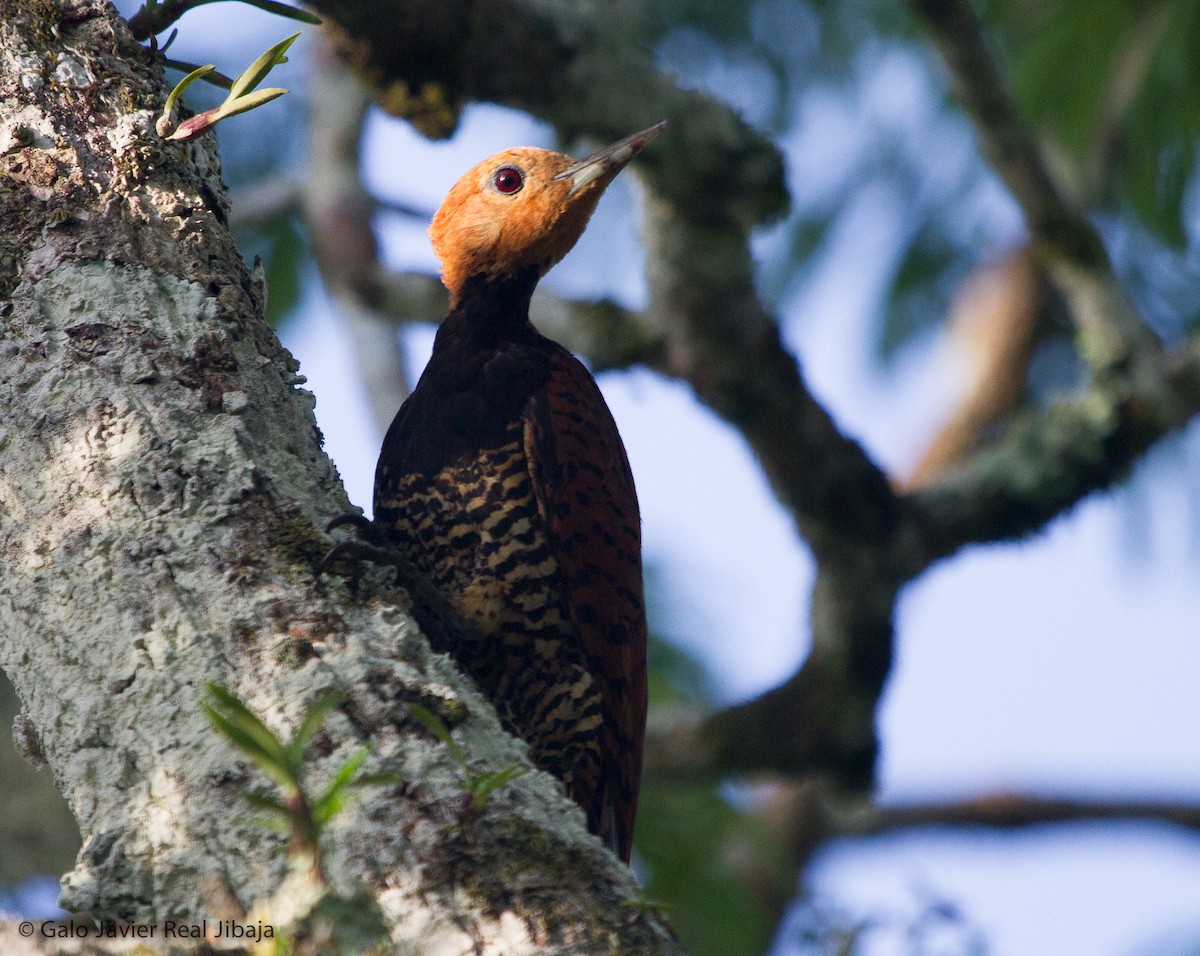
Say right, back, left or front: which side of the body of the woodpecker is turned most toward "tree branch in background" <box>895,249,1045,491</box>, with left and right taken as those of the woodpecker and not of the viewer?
back

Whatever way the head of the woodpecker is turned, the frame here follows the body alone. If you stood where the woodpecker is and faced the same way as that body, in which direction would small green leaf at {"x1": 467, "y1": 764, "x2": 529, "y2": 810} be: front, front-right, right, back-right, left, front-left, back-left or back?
front-left

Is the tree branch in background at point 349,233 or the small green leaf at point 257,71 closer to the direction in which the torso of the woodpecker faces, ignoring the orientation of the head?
the small green leaf

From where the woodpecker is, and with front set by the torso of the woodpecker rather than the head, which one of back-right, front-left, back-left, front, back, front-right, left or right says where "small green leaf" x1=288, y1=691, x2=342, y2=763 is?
front-left

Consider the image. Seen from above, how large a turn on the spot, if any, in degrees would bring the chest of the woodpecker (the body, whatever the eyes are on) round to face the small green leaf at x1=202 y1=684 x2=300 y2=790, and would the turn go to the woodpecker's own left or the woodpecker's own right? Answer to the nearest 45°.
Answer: approximately 45° to the woodpecker's own left

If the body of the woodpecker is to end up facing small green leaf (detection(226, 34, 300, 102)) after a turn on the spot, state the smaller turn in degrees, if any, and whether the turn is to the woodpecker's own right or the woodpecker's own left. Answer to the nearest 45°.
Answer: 0° — it already faces it
